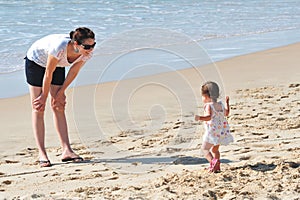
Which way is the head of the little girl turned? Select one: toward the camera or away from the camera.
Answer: away from the camera

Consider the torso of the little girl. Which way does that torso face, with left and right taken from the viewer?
facing away from the viewer and to the left of the viewer

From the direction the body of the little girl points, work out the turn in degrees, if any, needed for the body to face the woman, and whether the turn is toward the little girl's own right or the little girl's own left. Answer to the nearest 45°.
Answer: approximately 45° to the little girl's own left

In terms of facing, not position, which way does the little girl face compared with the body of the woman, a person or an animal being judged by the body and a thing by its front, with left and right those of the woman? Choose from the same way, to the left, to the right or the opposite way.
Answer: the opposite way

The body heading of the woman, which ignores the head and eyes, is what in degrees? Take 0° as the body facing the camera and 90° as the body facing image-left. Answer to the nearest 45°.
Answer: approximately 315°

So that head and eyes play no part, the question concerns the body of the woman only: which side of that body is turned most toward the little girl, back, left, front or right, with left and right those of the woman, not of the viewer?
front
